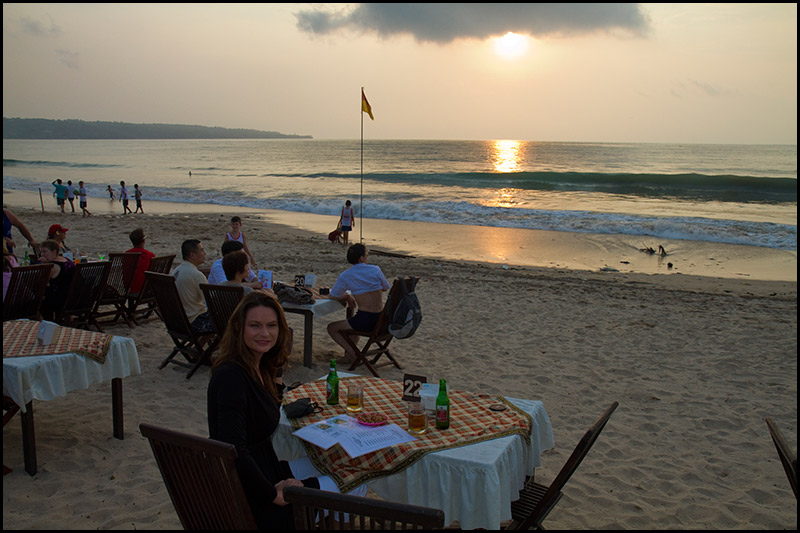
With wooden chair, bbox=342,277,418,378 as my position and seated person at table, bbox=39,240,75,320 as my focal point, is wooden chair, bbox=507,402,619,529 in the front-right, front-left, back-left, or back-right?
back-left

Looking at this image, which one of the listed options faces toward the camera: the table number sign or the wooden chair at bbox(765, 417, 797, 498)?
the table number sign

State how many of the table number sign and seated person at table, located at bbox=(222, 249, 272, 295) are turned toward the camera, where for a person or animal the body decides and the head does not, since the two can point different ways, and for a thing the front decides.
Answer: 1

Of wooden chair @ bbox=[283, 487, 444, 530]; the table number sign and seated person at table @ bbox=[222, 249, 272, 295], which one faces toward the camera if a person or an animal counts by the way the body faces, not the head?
the table number sign

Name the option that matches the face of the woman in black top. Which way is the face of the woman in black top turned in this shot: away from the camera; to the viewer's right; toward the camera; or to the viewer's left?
toward the camera

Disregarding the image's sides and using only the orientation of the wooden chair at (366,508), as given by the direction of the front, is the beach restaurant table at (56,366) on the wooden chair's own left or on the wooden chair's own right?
on the wooden chair's own left

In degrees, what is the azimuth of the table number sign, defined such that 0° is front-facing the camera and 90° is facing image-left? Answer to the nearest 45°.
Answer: approximately 0°

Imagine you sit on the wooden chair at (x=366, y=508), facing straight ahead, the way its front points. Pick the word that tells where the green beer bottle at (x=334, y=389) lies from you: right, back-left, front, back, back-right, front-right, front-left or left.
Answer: front-left

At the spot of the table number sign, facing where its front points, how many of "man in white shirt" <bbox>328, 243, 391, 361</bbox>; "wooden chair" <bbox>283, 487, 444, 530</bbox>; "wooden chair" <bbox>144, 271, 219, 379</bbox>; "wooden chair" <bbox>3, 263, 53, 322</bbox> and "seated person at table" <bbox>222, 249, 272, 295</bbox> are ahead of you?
1

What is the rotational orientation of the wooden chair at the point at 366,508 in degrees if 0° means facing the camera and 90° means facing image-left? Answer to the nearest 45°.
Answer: approximately 225°

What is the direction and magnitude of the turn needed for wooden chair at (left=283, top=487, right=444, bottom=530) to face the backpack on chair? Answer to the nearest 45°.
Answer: approximately 45° to its left
